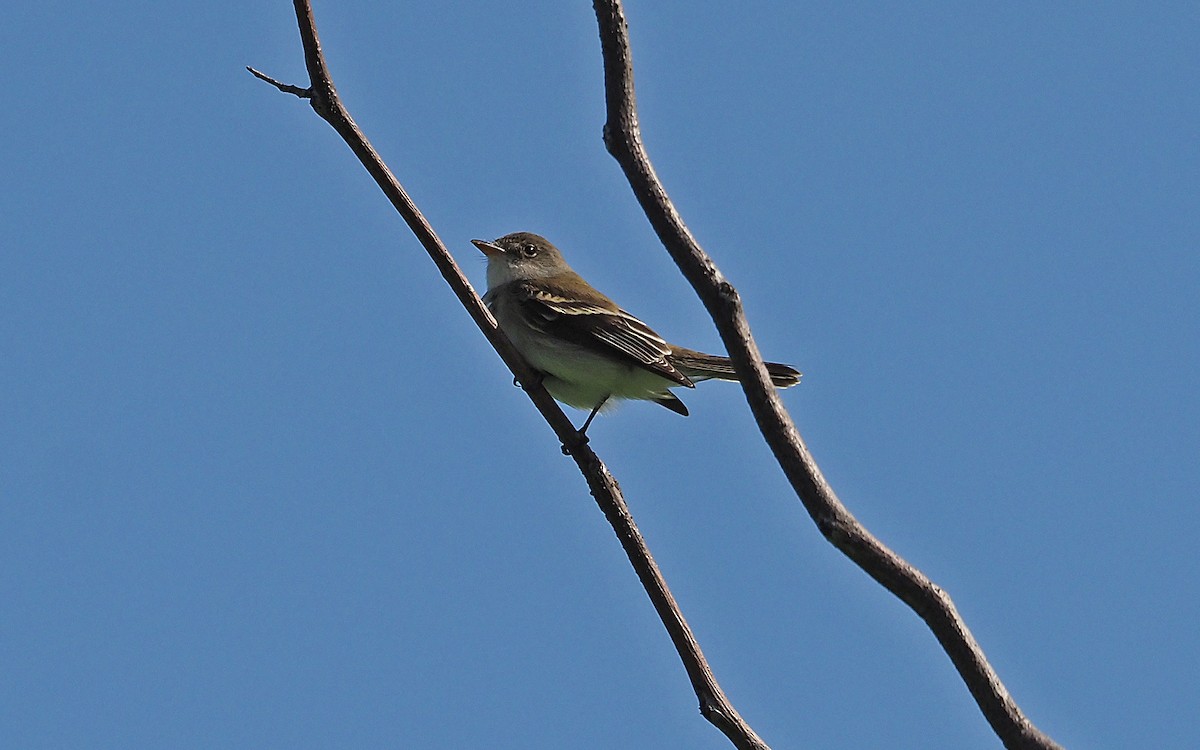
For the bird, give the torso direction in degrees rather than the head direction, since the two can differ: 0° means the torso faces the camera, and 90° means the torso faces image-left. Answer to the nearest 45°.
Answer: approximately 90°
